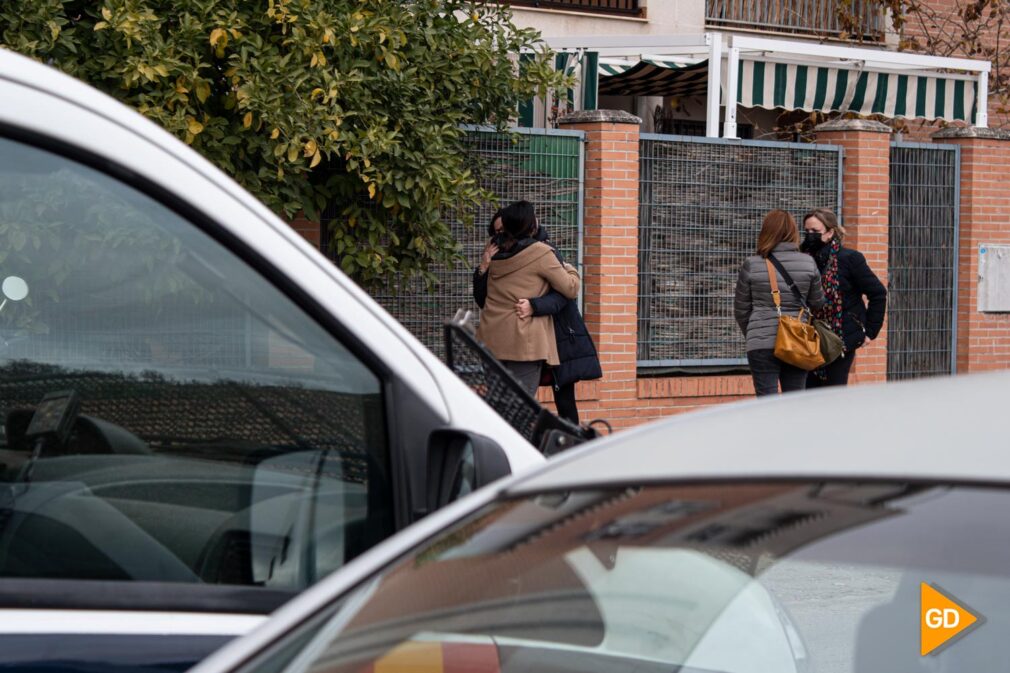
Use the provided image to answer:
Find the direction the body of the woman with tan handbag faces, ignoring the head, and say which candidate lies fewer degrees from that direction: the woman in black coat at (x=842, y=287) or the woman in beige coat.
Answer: the woman in black coat

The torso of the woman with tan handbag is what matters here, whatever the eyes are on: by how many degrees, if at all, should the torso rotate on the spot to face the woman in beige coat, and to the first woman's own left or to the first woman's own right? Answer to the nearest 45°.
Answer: approximately 135° to the first woman's own left

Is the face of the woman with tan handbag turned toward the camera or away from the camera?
away from the camera

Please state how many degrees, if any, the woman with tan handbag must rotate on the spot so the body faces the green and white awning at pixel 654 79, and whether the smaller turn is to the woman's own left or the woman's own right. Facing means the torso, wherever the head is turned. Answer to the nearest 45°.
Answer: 0° — they already face it

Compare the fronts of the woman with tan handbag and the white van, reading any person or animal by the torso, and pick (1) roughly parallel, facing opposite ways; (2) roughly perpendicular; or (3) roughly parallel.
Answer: roughly perpendicular

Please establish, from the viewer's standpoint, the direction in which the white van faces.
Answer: facing to the right of the viewer

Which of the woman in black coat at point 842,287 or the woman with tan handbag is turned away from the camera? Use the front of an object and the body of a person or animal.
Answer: the woman with tan handbag

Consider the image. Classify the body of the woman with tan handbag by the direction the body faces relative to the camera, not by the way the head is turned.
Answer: away from the camera
